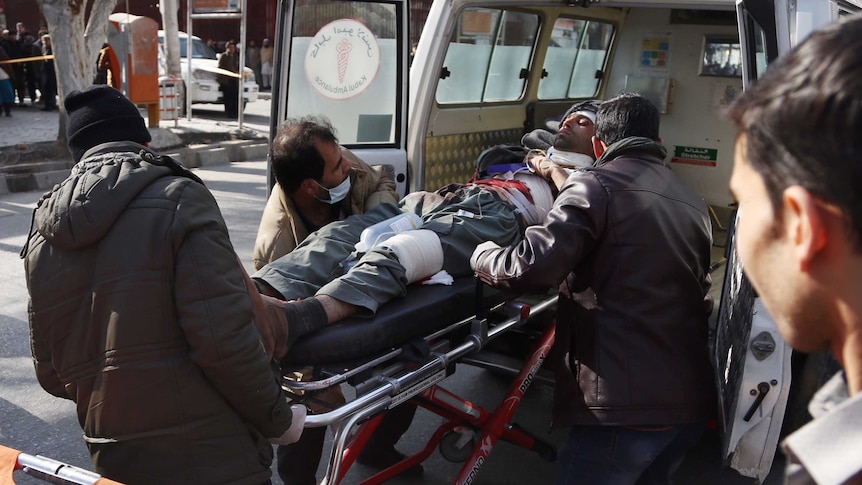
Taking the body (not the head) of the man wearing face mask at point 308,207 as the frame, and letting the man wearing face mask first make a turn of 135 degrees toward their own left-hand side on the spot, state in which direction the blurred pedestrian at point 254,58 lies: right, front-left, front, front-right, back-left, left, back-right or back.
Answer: front

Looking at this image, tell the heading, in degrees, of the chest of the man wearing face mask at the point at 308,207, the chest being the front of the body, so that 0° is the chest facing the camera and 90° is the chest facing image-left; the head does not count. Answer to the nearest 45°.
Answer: approximately 315°

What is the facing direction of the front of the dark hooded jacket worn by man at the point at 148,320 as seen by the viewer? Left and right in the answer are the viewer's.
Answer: facing away from the viewer and to the right of the viewer

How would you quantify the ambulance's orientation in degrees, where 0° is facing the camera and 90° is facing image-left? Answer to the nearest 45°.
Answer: approximately 225°

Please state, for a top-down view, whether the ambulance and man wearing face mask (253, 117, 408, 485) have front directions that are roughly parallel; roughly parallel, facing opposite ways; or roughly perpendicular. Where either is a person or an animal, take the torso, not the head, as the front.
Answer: roughly perpendicular

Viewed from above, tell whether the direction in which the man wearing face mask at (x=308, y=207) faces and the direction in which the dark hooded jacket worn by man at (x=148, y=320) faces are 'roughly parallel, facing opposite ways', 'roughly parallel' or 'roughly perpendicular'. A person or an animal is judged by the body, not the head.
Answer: roughly perpendicular

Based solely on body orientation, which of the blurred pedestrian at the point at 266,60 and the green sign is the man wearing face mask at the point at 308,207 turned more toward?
the green sign

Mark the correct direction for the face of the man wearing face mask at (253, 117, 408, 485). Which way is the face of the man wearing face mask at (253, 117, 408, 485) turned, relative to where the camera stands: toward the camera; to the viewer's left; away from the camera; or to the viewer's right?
to the viewer's right

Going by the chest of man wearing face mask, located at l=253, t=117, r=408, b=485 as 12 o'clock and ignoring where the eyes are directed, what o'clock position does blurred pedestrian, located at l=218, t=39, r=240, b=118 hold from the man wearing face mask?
The blurred pedestrian is roughly at 7 o'clock from the man wearing face mask.
